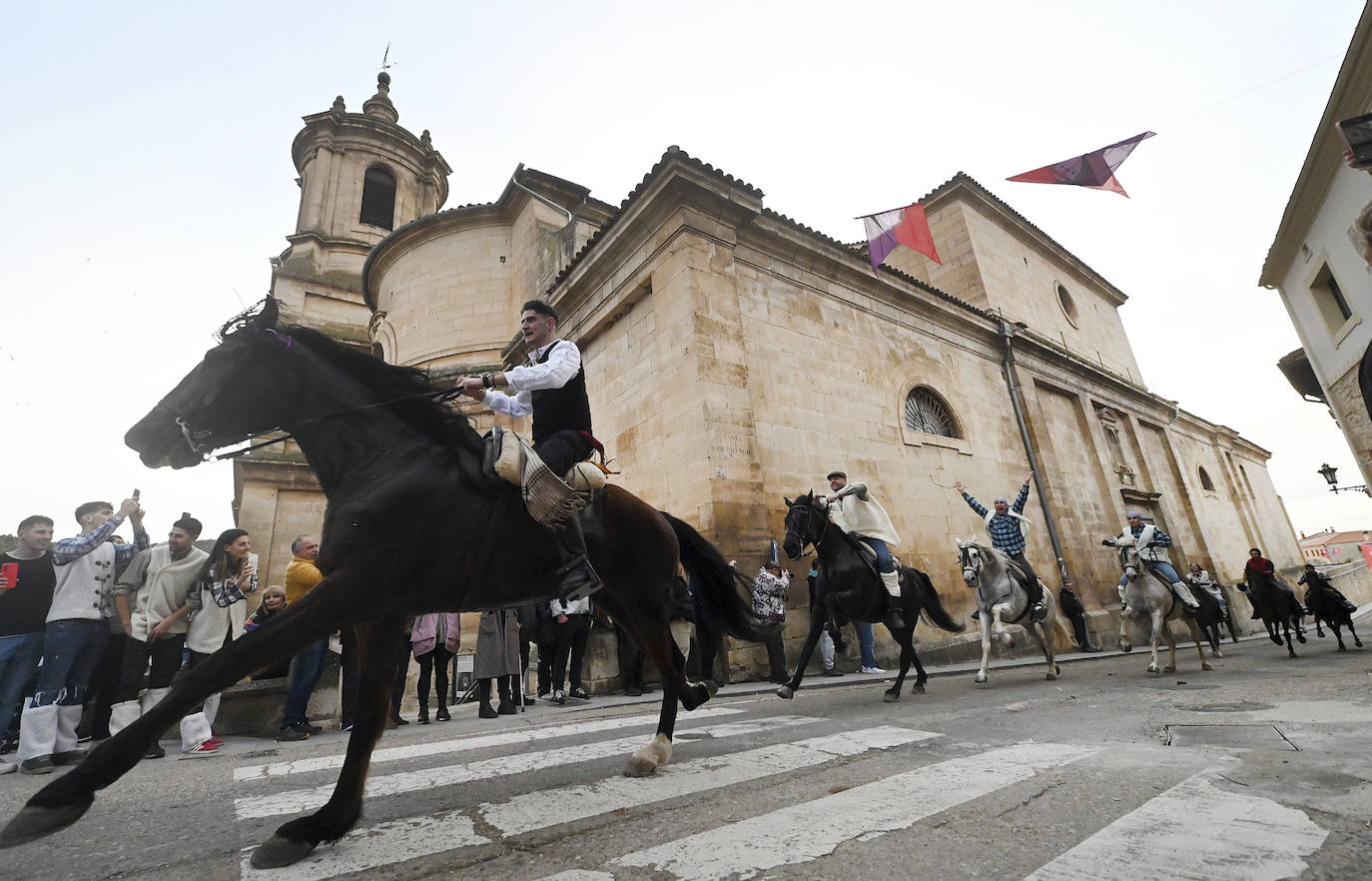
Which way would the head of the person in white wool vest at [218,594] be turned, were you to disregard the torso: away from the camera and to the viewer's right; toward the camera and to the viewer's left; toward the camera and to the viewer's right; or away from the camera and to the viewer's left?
toward the camera and to the viewer's right

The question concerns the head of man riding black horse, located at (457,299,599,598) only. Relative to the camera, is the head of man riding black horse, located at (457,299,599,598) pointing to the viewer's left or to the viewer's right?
to the viewer's left

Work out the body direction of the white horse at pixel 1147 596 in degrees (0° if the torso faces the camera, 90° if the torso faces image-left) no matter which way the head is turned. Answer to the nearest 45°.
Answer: approximately 45°

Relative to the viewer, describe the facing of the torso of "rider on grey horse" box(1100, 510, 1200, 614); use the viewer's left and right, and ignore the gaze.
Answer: facing the viewer and to the left of the viewer

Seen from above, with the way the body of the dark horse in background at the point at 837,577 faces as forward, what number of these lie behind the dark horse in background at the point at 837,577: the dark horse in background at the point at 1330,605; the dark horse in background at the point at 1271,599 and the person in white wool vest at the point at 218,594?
2

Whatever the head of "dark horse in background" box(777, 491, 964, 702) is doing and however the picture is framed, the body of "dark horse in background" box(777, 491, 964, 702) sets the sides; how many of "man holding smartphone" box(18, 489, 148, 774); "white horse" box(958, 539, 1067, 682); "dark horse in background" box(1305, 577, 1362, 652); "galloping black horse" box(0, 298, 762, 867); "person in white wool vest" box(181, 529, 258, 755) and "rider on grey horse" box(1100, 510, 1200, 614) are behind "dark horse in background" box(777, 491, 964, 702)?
3

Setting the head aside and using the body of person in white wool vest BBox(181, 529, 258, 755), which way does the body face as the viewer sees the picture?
to the viewer's right

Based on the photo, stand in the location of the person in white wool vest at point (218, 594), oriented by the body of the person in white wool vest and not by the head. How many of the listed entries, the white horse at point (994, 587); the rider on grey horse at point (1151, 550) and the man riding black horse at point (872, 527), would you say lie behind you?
0

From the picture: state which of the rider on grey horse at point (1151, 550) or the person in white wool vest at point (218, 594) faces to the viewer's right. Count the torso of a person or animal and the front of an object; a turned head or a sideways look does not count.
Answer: the person in white wool vest

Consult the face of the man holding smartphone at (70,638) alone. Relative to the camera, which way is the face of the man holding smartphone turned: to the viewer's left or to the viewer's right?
to the viewer's right

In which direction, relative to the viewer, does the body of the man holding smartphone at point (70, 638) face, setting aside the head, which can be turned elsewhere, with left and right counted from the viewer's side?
facing the viewer and to the right of the viewer

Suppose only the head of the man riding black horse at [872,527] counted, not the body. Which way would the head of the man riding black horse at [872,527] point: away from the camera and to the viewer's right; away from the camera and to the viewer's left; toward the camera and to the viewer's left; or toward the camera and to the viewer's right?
toward the camera and to the viewer's left
